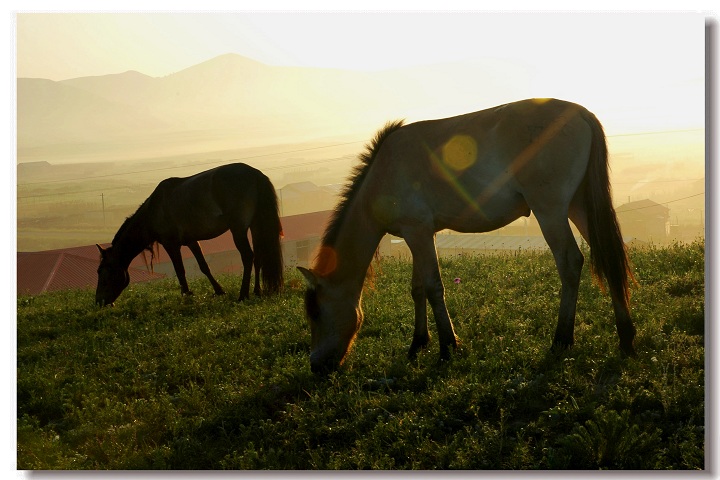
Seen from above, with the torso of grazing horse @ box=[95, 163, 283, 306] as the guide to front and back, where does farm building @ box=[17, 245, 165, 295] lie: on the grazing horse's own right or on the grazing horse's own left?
on the grazing horse's own right

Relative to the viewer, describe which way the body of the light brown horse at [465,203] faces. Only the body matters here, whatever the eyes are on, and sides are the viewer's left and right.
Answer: facing to the left of the viewer

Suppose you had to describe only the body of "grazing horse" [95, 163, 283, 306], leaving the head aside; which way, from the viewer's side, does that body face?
to the viewer's left

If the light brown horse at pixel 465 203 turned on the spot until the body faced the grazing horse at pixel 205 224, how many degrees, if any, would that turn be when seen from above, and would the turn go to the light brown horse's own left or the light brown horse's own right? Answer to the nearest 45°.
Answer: approximately 45° to the light brown horse's own right

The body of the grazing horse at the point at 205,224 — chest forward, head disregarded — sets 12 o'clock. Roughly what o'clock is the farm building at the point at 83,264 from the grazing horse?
The farm building is roughly at 2 o'clock from the grazing horse.

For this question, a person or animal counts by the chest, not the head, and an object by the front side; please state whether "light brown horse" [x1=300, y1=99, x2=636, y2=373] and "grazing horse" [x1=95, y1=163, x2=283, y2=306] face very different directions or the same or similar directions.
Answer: same or similar directions

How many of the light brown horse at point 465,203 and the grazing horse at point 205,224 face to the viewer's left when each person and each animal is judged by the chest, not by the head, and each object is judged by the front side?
2
